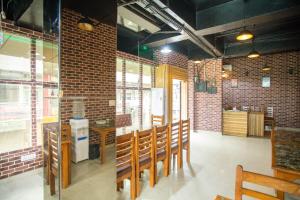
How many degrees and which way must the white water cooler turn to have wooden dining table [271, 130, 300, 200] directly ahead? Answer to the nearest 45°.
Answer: approximately 45° to its left

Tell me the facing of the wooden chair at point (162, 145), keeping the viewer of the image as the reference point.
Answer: facing away from the viewer and to the left of the viewer

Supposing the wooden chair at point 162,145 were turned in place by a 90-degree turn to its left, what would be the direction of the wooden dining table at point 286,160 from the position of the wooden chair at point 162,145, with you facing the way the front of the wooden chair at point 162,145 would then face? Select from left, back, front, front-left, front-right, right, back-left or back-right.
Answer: left

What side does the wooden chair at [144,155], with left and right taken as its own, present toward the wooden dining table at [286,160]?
back

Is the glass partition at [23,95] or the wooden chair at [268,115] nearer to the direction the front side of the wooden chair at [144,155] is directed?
the glass partition

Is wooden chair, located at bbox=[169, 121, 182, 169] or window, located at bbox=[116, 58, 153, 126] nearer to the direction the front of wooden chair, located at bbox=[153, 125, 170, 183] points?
the window

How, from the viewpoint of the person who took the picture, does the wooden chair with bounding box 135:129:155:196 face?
facing away from the viewer and to the left of the viewer

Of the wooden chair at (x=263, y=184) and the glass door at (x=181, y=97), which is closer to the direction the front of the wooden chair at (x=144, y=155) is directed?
the glass door

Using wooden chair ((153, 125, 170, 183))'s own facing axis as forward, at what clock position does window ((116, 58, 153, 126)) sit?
The window is roughly at 1 o'clock from the wooden chair.
